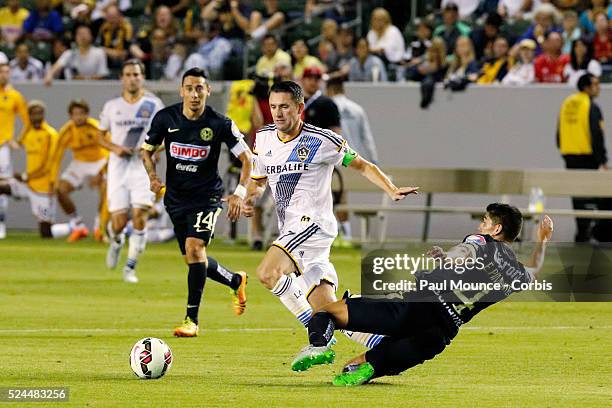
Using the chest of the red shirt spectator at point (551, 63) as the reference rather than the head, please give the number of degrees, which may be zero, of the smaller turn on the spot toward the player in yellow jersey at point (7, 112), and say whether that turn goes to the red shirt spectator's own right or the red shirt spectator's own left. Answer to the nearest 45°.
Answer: approximately 90° to the red shirt spectator's own right

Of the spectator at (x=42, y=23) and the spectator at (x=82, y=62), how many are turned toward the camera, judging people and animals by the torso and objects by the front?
2

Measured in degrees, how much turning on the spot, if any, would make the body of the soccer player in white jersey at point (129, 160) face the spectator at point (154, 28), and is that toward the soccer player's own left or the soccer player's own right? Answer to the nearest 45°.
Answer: approximately 180°

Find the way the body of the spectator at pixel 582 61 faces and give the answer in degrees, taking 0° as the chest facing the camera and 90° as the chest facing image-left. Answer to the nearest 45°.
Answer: approximately 0°

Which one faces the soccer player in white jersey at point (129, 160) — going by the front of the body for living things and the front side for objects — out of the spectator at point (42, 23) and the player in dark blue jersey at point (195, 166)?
the spectator

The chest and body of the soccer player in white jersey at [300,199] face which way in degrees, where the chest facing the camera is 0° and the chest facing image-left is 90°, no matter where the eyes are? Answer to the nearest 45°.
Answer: approximately 45°

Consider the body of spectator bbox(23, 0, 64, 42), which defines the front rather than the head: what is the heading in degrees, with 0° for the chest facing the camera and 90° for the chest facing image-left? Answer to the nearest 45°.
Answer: approximately 0°
